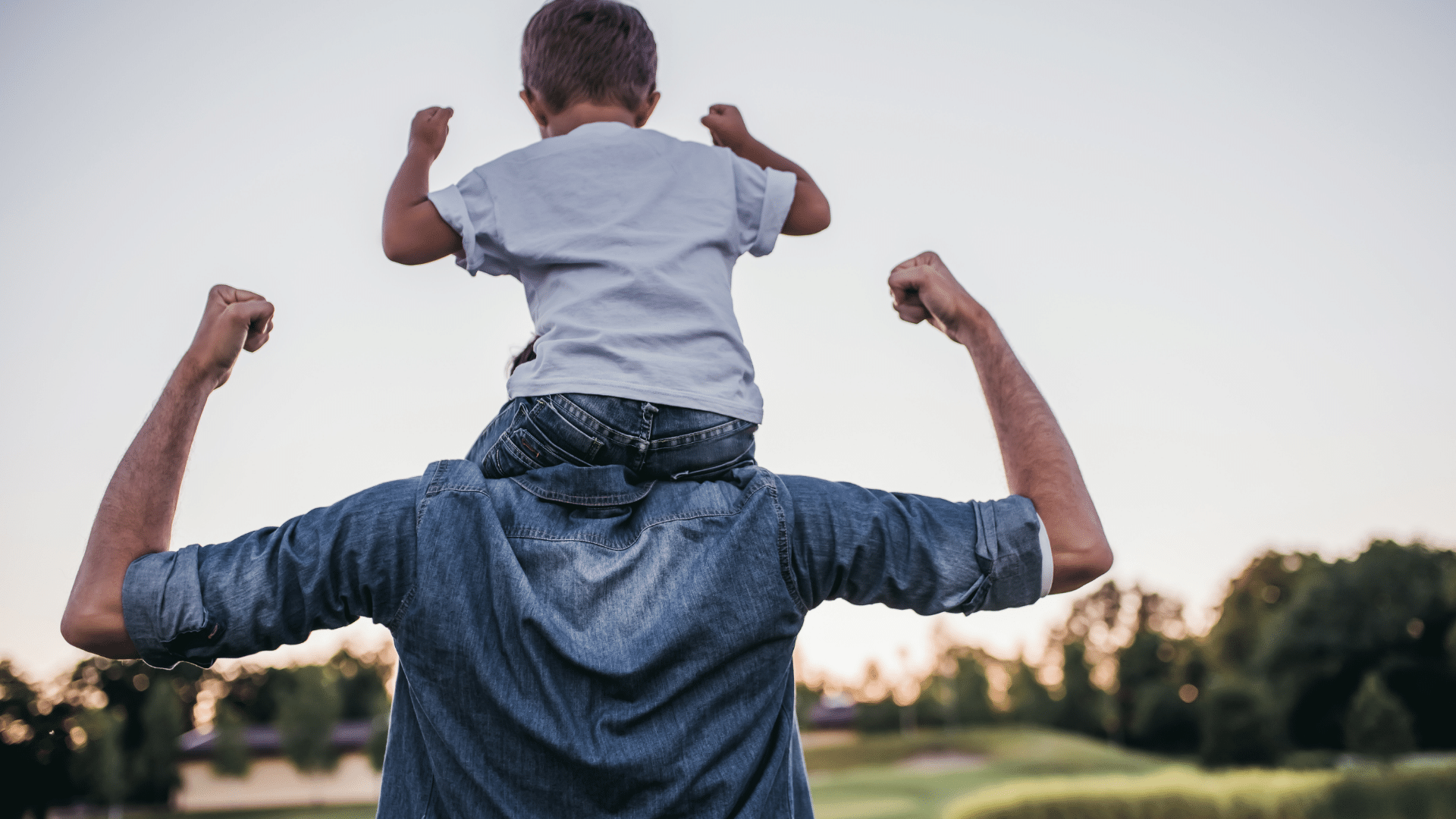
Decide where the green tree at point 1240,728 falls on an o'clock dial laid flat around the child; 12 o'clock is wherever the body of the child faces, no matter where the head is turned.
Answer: The green tree is roughly at 1 o'clock from the child.

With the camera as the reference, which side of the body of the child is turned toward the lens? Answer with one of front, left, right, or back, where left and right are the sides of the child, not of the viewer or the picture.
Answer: back

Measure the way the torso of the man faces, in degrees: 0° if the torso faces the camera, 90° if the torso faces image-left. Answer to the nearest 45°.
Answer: approximately 180°

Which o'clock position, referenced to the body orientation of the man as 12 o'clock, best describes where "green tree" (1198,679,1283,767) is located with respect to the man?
The green tree is roughly at 1 o'clock from the man.

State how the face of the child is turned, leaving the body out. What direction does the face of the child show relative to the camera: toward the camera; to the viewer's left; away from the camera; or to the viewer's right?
away from the camera
